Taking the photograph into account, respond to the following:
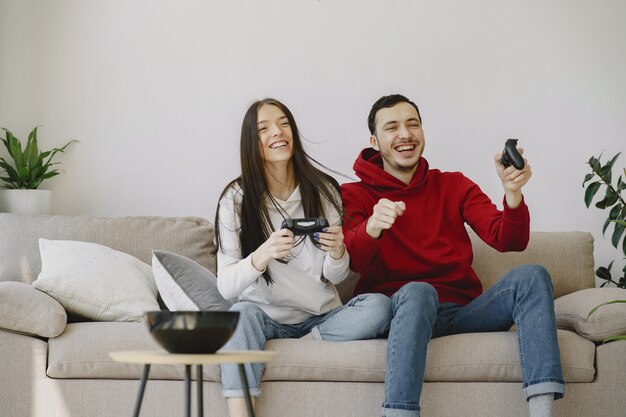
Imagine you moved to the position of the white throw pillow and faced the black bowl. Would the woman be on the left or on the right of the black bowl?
left

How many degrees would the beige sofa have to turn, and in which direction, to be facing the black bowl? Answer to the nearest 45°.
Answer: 0° — it already faces it

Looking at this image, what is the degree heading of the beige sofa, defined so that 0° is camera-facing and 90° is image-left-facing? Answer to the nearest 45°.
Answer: approximately 0°

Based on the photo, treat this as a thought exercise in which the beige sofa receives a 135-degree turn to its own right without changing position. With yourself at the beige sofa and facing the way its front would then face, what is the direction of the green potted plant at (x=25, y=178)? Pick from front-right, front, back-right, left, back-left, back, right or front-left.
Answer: front

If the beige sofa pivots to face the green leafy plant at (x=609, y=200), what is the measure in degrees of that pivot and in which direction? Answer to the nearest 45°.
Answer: approximately 135° to its left
